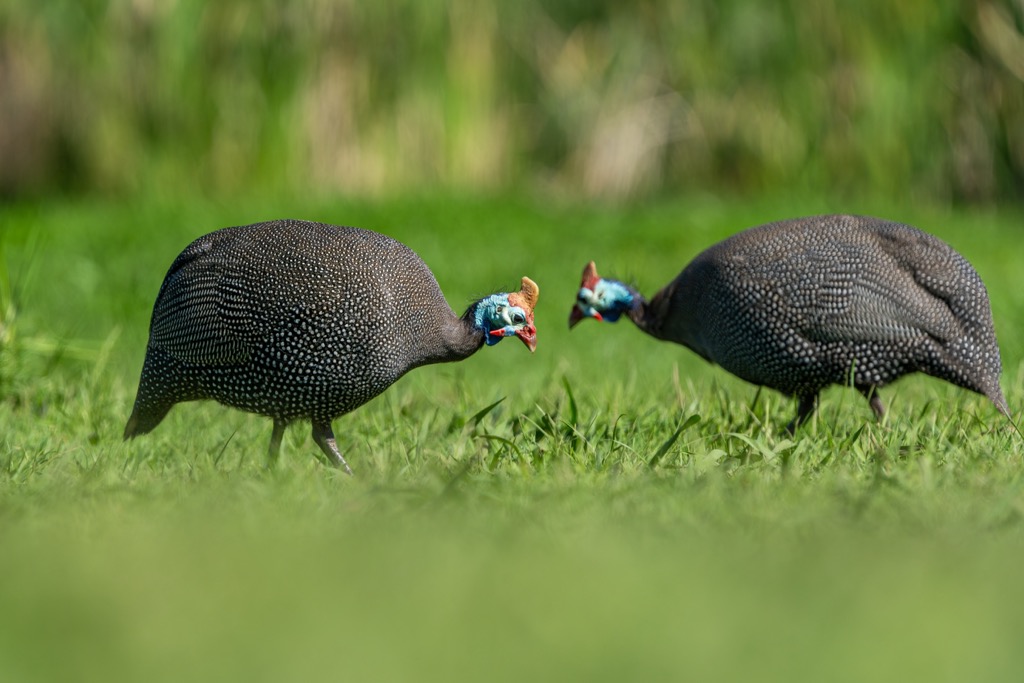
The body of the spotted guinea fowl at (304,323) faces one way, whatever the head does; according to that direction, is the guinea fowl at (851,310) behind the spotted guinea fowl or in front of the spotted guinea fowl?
in front

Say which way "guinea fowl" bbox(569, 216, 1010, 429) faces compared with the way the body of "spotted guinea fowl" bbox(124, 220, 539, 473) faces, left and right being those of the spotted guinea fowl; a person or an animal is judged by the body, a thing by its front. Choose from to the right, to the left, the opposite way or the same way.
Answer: the opposite way

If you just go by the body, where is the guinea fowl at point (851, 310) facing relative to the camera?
to the viewer's left

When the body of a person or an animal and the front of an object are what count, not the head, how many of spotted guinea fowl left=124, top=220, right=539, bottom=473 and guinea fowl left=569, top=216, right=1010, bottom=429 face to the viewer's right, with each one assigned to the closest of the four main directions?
1

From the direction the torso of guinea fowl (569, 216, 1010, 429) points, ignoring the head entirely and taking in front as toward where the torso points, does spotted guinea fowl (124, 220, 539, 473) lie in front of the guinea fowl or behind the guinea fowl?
in front

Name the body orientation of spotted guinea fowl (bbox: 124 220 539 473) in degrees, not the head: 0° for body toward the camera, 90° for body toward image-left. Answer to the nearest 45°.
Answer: approximately 270°
